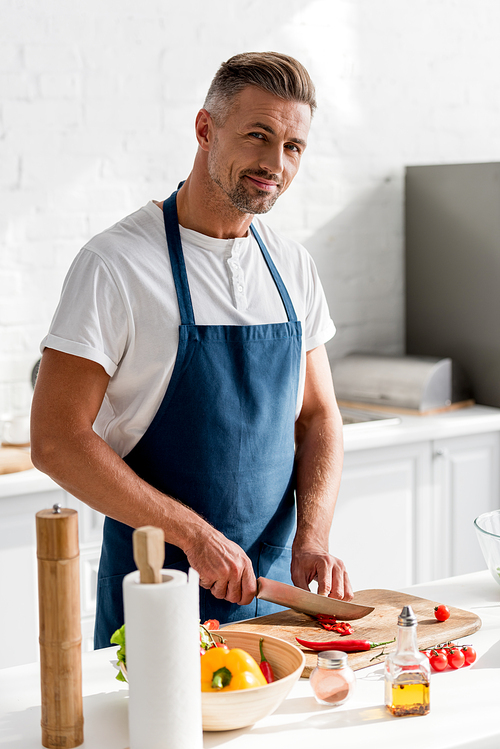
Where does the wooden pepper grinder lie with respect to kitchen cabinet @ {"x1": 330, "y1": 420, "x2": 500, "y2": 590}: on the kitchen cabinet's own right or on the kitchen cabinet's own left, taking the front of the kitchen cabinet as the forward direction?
on the kitchen cabinet's own right

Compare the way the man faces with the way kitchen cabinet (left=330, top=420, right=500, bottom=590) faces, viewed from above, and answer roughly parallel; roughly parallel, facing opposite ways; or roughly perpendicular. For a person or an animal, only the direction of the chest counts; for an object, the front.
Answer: roughly parallel

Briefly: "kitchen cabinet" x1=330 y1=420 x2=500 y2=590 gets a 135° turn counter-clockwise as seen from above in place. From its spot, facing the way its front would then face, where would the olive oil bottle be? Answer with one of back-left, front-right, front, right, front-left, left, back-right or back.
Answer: back

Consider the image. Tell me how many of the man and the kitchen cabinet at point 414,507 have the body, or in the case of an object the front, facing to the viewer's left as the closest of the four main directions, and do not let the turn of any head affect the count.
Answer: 0

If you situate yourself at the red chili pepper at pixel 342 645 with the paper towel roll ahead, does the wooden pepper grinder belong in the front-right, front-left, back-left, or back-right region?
front-right

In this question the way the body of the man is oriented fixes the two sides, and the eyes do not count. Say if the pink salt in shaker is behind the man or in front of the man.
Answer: in front

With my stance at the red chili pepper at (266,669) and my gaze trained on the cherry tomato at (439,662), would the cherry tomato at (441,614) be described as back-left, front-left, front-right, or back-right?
front-left

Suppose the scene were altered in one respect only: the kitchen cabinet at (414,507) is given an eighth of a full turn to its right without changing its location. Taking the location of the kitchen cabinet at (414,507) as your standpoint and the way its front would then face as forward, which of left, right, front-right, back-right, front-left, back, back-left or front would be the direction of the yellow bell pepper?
front

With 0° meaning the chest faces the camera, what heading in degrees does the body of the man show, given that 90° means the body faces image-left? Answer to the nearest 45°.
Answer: approximately 315°

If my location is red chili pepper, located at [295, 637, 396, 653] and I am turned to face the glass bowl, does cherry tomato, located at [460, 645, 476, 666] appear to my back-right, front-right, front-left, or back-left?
front-right

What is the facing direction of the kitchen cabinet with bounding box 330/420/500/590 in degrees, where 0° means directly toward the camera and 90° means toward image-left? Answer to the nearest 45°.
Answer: approximately 315°
